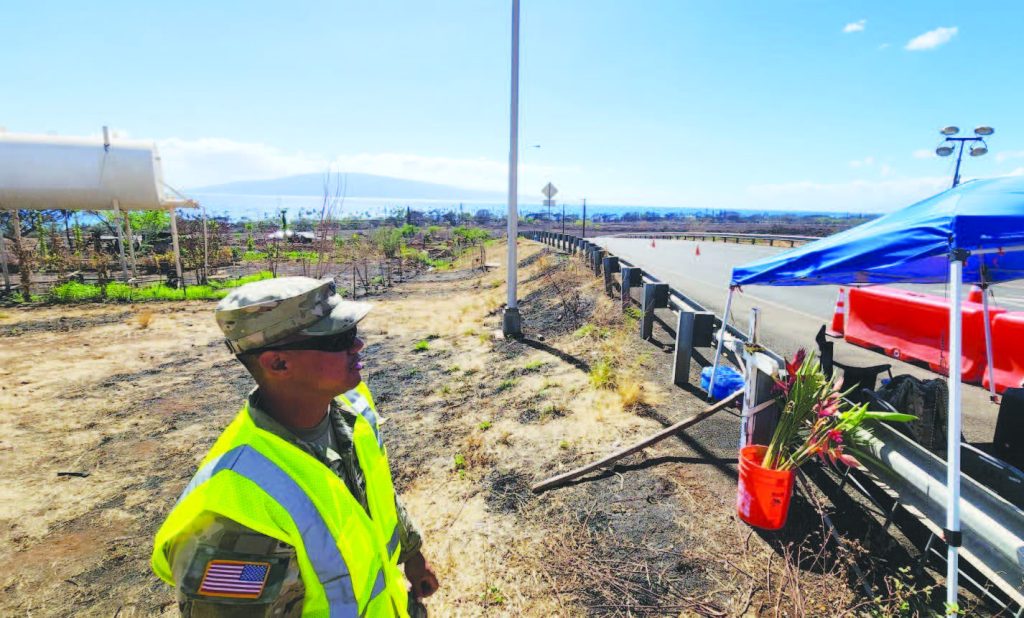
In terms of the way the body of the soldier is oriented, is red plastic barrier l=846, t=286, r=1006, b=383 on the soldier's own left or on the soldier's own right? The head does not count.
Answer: on the soldier's own left

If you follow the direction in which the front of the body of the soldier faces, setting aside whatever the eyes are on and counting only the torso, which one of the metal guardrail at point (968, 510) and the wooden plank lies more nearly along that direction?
the metal guardrail

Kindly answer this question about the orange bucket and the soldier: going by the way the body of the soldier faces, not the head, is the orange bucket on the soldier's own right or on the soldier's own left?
on the soldier's own left

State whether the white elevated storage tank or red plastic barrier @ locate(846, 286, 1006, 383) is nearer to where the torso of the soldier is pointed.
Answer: the red plastic barrier

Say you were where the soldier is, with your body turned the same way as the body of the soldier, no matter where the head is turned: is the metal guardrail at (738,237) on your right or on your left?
on your left

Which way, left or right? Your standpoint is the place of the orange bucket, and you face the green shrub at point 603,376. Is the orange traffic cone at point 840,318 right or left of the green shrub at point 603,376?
right

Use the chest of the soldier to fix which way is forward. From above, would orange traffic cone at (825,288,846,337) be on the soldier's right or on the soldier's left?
on the soldier's left

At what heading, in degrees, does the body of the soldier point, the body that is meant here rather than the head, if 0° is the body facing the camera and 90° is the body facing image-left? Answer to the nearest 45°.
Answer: approximately 315°
